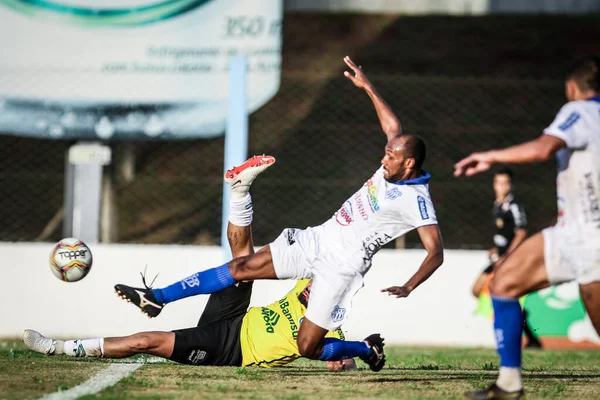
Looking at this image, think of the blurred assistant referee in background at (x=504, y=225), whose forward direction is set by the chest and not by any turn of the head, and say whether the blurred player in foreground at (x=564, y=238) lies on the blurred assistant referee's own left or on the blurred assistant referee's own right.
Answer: on the blurred assistant referee's own left

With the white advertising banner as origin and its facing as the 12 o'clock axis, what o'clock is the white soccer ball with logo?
The white soccer ball with logo is roughly at 12 o'clock from the white advertising banner.

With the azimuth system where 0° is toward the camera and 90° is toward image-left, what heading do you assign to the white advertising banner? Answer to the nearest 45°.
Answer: approximately 0°

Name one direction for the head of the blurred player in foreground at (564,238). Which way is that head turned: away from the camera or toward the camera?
away from the camera
